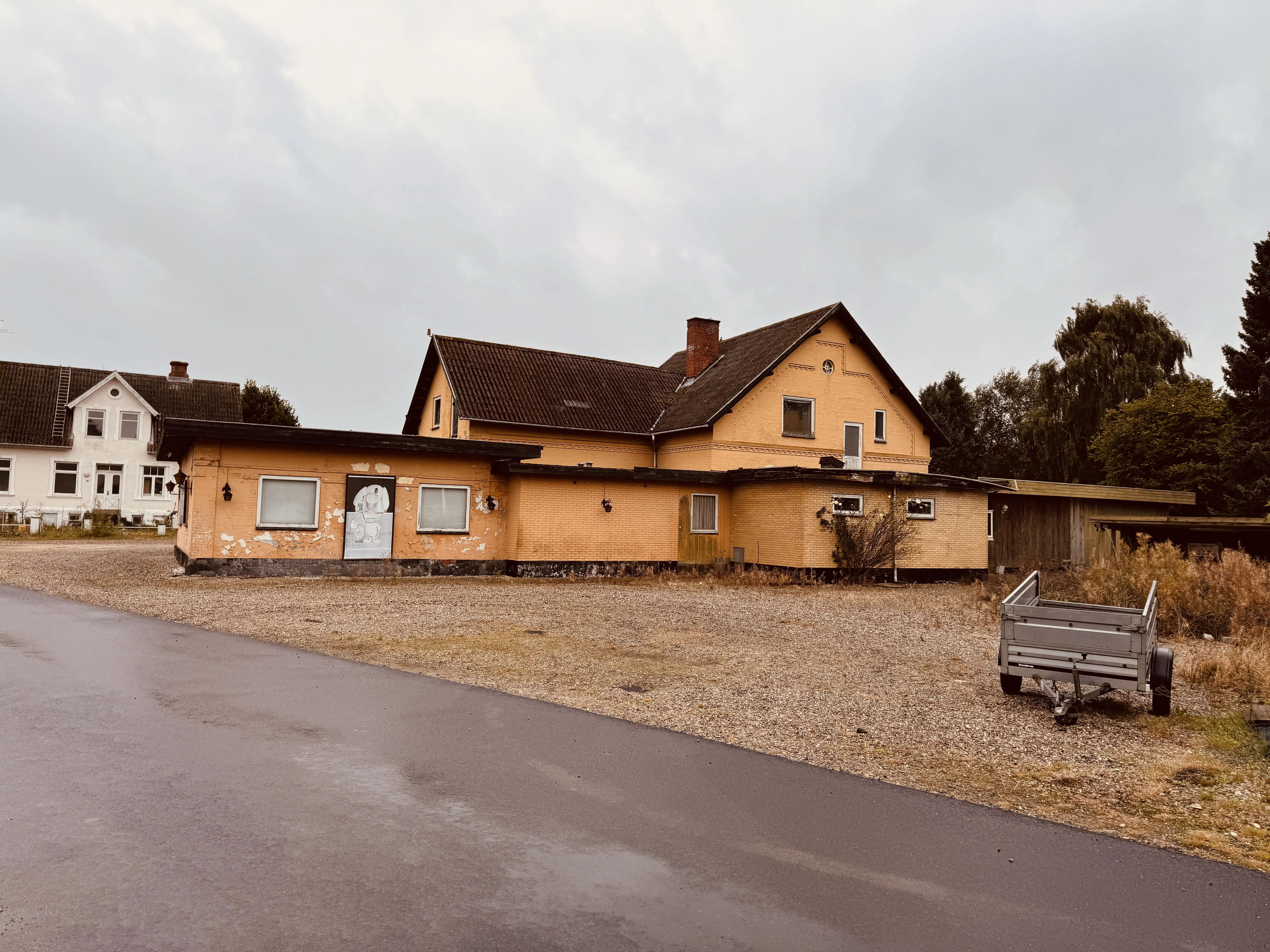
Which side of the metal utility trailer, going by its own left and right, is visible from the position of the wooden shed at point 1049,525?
back

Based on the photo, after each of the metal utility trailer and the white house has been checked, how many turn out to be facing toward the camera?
2

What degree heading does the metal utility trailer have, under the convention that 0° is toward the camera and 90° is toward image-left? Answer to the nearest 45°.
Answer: approximately 0°

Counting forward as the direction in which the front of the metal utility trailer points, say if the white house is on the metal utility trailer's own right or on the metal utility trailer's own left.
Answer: on the metal utility trailer's own right

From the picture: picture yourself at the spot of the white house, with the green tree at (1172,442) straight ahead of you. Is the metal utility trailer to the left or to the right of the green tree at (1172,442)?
right

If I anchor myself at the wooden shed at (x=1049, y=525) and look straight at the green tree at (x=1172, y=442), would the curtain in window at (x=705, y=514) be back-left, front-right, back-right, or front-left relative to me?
back-left

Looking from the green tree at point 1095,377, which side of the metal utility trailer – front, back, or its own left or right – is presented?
back

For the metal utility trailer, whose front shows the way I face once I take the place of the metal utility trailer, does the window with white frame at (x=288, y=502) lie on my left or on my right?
on my right

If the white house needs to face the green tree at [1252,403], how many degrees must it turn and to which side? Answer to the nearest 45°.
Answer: approximately 45° to its left

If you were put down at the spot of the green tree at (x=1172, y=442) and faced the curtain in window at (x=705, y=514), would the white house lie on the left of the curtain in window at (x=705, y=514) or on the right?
right

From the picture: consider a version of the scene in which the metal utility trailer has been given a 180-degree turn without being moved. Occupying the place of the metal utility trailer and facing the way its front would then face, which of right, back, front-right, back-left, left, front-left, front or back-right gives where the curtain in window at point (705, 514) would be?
front-left
